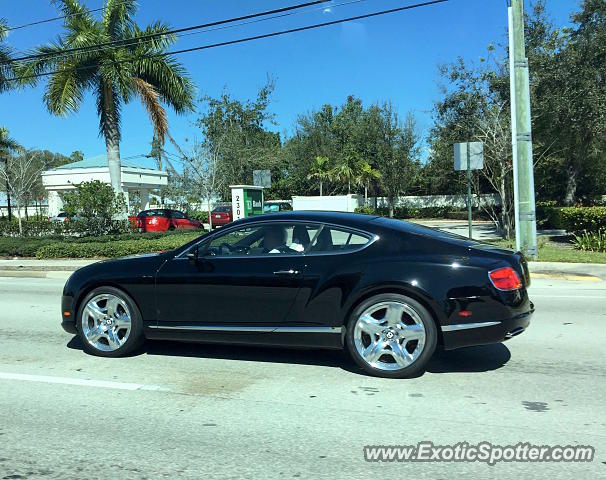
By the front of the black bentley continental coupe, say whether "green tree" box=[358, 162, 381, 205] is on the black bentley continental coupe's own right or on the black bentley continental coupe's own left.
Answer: on the black bentley continental coupe's own right

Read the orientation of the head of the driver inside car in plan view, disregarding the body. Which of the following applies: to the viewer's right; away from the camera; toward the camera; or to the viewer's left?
to the viewer's left

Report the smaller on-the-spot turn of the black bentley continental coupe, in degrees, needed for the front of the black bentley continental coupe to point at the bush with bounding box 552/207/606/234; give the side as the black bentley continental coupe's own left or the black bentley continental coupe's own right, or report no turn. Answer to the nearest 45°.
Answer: approximately 135° to the black bentley continental coupe's own right

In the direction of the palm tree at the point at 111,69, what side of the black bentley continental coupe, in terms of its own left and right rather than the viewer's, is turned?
right

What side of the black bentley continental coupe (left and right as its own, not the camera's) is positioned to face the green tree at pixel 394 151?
right

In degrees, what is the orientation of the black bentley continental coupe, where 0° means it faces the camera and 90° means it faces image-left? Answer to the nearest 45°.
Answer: approximately 90°

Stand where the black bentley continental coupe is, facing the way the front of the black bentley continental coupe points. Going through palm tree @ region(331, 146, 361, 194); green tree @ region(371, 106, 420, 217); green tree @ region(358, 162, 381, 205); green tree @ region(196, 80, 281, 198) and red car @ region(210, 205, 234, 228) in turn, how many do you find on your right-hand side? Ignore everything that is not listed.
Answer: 5

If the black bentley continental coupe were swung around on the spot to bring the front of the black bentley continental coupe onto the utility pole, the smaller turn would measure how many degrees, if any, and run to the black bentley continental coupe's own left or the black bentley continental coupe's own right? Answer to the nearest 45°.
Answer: approximately 135° to the black bentley continental coupe's own right

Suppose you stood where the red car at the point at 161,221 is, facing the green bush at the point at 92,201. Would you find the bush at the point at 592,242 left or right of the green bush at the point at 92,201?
left

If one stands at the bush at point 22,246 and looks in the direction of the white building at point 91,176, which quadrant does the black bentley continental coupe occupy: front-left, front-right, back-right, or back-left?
back-right

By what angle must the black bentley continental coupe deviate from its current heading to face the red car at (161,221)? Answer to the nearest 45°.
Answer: approximately 90° to its right

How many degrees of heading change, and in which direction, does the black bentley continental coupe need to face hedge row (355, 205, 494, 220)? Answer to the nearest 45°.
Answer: approximately 90° to its right

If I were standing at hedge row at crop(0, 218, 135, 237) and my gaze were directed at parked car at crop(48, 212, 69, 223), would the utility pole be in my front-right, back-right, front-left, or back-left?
back-right

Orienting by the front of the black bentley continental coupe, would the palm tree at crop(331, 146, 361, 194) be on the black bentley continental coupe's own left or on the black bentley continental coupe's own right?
on the black bentley continental coupe's own right
